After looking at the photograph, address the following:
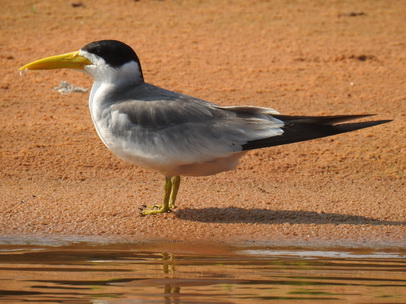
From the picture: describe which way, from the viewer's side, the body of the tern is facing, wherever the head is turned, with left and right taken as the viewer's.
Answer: facing to the left of the viewer
